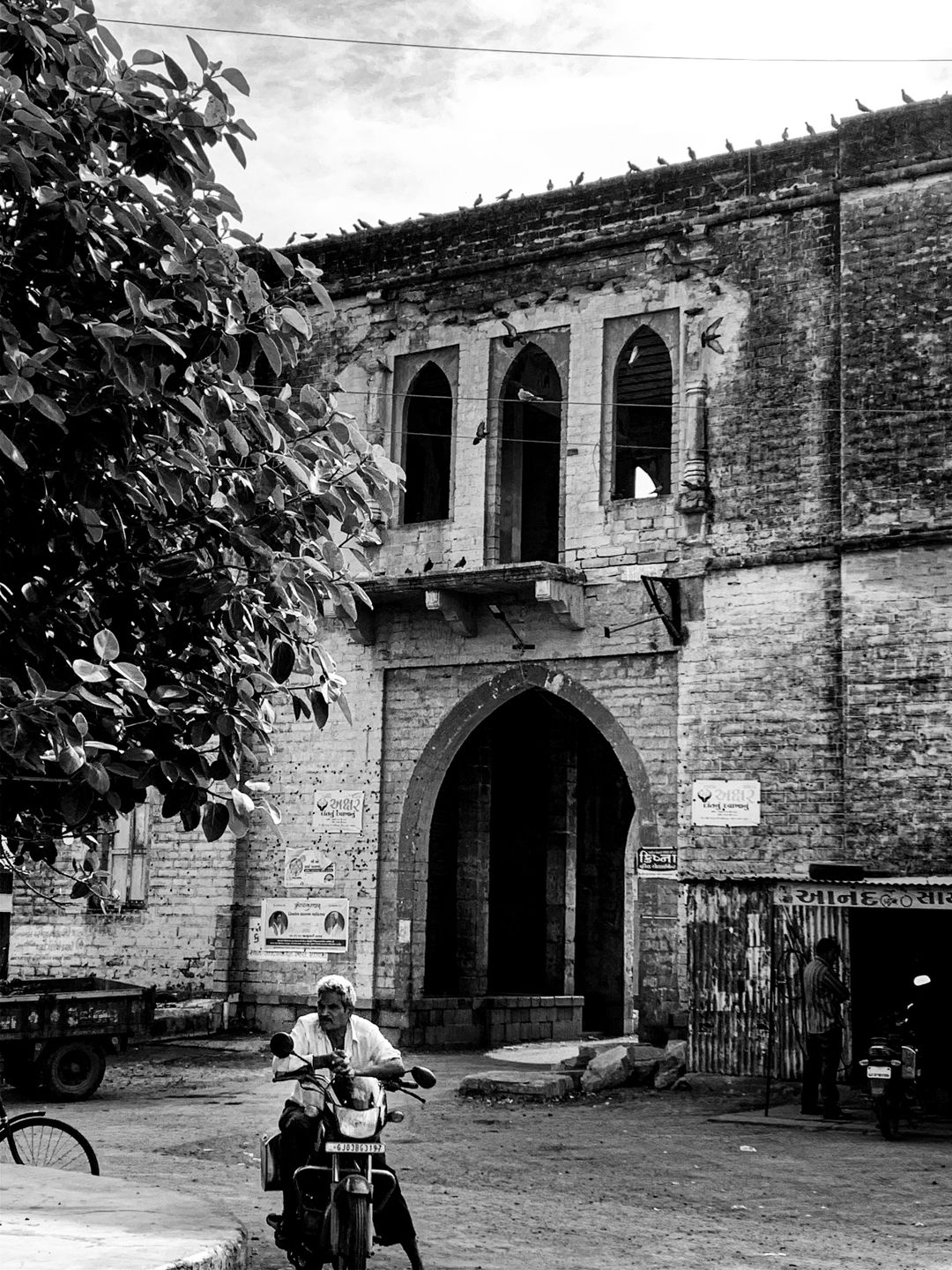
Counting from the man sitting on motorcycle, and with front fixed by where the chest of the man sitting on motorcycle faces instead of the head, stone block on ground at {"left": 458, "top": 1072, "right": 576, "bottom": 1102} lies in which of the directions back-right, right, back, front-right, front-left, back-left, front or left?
back

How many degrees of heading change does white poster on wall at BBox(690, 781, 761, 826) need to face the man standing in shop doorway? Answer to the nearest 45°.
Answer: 0° — it already faces them

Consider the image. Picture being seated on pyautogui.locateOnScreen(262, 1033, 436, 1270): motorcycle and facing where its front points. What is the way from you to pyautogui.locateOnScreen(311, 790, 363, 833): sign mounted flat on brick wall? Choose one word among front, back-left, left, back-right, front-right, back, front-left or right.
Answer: back

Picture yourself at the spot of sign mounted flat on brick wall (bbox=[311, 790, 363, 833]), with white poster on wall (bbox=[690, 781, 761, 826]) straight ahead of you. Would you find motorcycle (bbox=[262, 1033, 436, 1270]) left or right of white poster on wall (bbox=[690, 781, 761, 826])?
right

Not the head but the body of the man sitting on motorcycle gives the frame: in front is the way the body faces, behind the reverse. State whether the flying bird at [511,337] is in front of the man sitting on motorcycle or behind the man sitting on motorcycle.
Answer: behind

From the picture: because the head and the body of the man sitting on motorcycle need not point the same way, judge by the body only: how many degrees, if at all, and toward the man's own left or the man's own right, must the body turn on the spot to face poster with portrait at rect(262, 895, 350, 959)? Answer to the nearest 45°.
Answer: approximately 180°

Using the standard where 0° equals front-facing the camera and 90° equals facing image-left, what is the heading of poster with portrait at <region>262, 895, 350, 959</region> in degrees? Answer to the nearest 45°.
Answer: approximately 0°
